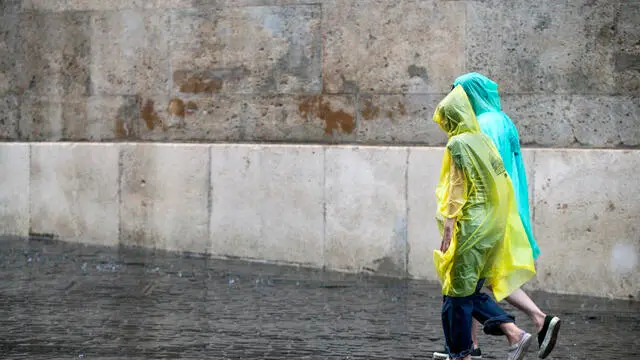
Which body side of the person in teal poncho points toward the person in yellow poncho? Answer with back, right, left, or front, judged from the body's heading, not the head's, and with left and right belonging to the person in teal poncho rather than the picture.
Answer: left

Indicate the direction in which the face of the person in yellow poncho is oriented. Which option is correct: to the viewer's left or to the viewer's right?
to the viewer's left

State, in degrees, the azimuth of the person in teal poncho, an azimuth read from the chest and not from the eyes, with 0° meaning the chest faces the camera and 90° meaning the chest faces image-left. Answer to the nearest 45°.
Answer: approximately 90°

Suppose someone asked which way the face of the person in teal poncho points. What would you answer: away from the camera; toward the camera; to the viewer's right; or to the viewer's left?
to the viewer's left
